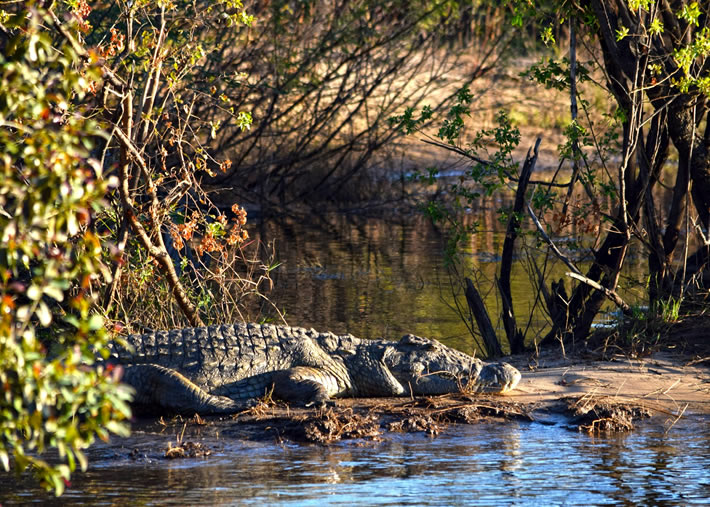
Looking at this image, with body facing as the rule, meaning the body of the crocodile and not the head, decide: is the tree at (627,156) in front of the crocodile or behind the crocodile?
in front

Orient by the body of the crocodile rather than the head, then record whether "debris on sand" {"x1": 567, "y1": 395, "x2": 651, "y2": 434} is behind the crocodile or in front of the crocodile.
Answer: in front

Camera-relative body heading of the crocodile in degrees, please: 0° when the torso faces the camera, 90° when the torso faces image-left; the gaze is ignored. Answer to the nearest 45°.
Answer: approximately 270°

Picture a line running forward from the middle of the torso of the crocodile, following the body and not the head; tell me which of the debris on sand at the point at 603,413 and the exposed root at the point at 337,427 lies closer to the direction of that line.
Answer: the debris on sand

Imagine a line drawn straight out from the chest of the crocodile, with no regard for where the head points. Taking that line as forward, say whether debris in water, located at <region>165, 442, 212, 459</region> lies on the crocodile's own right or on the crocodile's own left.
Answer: on the crocodile's own right

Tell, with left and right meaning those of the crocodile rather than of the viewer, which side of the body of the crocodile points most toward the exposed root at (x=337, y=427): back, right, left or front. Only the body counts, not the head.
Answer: right

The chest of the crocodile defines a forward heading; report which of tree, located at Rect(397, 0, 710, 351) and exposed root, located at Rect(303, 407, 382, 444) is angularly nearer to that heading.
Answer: the tree

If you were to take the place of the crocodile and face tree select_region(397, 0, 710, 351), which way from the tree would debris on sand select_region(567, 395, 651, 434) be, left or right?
right
